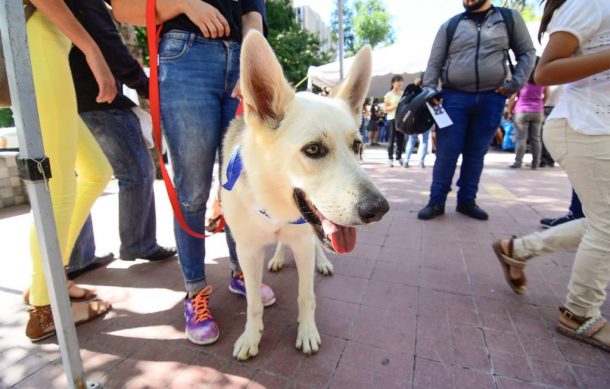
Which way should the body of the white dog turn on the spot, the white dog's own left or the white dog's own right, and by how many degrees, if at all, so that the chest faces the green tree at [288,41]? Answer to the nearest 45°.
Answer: approximately 180°

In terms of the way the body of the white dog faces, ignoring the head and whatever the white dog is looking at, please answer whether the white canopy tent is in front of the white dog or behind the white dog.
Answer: behind

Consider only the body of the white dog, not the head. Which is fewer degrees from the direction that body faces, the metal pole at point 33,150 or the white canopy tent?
the metal pole

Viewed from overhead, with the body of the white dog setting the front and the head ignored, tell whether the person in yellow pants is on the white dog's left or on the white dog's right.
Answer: on the white dog's right

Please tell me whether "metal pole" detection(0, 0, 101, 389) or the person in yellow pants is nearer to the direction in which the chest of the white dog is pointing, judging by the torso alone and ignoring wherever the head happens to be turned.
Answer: the metal pole

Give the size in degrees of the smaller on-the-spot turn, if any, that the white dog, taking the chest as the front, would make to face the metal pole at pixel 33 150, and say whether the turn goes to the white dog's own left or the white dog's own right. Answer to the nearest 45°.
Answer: approximately 45° to the white dog's own right

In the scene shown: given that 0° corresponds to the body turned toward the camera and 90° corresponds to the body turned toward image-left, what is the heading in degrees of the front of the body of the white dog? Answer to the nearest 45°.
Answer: approximately 0°

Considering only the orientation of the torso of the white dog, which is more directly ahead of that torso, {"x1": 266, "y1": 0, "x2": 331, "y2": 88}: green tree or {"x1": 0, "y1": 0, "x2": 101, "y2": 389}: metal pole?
the metal pole

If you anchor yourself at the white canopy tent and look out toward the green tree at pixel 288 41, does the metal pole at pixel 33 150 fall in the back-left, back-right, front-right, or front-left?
back-left
